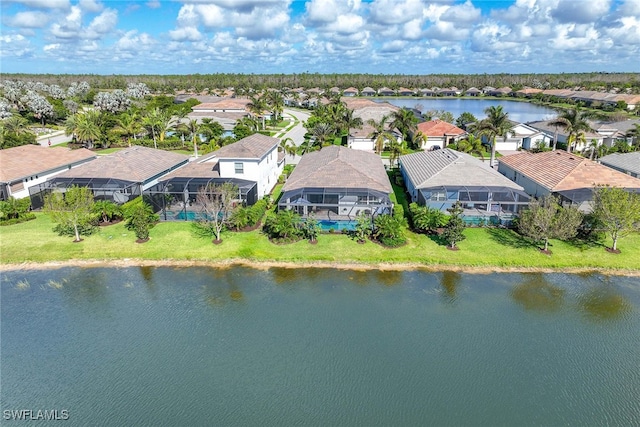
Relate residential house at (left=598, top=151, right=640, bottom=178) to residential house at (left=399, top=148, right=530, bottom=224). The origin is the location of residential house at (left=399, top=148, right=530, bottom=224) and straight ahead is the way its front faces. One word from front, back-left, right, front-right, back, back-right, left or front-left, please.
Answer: front-right

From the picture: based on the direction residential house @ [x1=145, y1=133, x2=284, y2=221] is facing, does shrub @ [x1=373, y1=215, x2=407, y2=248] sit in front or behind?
behind

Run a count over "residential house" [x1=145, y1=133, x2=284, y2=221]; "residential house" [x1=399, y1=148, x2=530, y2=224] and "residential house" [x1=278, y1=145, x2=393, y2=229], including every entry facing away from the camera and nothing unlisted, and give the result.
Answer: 3

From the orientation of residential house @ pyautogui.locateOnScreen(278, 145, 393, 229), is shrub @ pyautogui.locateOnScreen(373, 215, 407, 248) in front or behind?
behind

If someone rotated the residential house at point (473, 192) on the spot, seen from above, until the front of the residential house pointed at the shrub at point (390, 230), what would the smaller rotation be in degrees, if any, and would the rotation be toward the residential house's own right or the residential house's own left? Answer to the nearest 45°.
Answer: approximately 135° to the residential house's own left

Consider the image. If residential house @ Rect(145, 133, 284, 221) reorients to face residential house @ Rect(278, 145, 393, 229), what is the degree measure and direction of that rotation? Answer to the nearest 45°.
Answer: approximately 135° to its right

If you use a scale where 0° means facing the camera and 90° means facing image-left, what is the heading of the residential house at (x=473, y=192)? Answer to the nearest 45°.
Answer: approximately 180°

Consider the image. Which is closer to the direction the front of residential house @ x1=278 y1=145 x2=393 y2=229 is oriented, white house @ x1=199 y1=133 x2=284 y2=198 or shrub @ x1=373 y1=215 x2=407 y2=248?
the white house

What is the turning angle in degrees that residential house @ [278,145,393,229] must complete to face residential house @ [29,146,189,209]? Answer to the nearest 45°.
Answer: approximately 90° to its left

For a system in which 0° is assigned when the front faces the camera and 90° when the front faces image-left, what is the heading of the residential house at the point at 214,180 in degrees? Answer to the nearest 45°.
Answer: approximately 180°

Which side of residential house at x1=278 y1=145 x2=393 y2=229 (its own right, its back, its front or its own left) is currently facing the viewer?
back

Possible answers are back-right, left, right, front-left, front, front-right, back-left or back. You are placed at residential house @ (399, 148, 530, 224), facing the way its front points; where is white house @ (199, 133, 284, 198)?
left

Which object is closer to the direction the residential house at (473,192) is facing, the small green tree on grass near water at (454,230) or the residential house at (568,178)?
the residential house

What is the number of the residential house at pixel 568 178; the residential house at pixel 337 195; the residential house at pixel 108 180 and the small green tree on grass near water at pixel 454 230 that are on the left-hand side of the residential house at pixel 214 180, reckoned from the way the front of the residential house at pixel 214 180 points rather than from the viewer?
1

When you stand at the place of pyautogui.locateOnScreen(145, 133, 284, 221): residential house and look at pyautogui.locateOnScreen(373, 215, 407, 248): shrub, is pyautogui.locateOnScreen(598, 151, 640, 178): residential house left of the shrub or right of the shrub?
left

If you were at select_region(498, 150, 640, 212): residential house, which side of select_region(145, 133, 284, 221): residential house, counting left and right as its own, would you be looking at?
right
